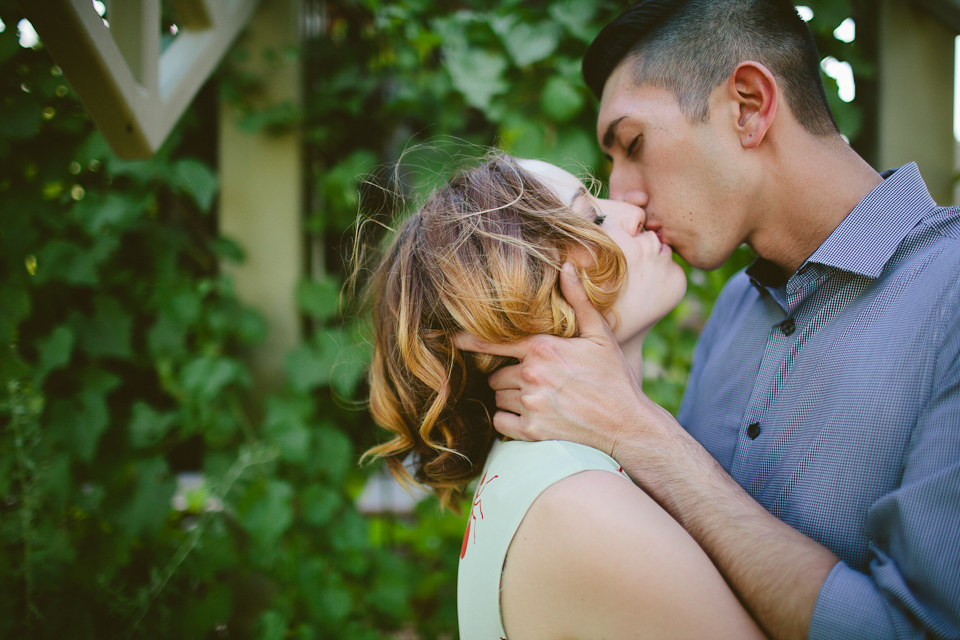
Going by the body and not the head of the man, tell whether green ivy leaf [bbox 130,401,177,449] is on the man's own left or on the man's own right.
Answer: on the man's own right

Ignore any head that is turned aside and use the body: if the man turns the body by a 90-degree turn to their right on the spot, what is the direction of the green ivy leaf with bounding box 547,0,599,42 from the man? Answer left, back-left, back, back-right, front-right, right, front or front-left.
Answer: front-right

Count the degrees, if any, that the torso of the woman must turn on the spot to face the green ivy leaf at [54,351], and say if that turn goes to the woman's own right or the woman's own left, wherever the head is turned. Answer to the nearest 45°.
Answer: approximately 135° to the woman's own left

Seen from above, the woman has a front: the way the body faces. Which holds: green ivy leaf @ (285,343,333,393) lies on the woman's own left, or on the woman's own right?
on the woman's own left

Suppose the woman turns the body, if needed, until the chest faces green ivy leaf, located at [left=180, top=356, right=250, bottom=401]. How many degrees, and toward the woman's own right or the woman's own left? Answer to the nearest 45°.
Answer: approximately 135° to the woman's own left

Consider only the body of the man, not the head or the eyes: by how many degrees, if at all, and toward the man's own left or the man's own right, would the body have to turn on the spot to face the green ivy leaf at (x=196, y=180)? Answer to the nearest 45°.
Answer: approximately 90° to the man's own right

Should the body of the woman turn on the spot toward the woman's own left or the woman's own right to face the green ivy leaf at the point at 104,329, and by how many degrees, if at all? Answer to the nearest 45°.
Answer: approximately 135° to the woman's own left

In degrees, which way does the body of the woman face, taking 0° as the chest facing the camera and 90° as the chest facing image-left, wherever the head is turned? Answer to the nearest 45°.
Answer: approximately 270°

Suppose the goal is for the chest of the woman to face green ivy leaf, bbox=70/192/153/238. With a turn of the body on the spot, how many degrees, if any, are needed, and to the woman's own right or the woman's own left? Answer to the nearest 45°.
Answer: approximately 135° to the woman's own left
